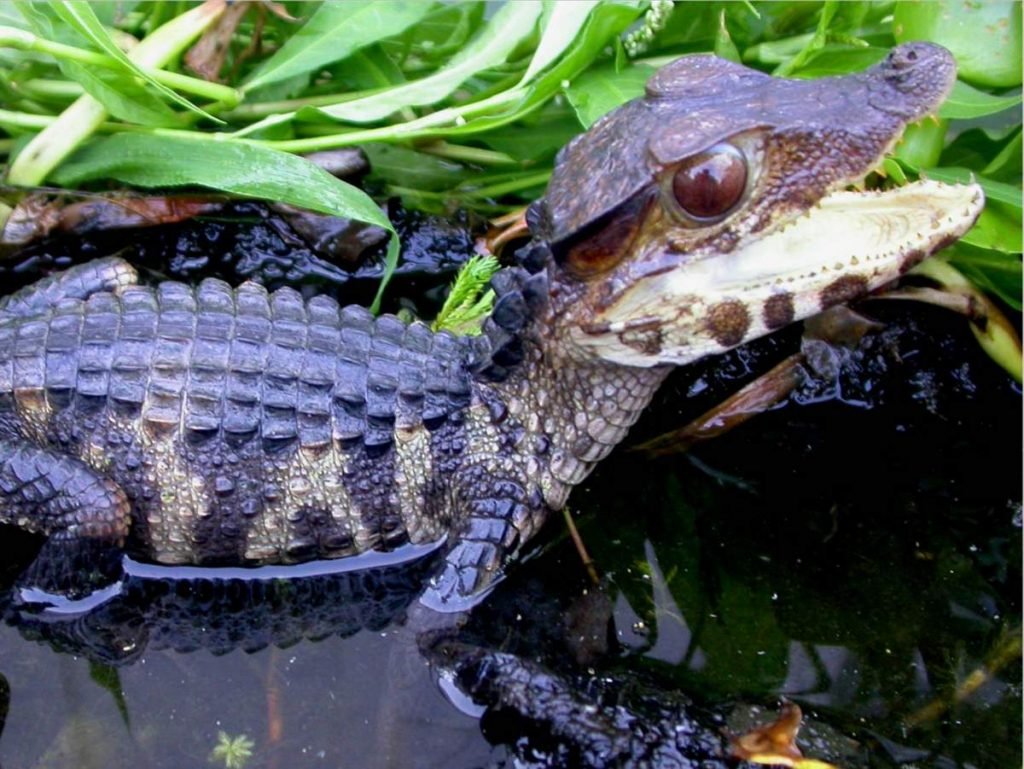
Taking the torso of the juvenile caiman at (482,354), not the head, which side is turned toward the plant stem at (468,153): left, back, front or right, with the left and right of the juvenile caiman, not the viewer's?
left

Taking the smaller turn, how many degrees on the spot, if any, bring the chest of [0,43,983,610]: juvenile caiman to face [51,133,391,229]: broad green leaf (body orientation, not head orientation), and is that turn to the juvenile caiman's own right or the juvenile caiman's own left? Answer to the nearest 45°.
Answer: approximately 135° to the juvenile caiman's own left

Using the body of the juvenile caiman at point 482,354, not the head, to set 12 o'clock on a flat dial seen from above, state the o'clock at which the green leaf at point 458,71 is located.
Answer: The green leaf is roughly at 9 o'clock from the juvenile caiman.

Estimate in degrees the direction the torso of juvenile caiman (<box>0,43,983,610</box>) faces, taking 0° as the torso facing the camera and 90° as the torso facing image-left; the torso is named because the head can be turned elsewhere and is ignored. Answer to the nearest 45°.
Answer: approximately 270°

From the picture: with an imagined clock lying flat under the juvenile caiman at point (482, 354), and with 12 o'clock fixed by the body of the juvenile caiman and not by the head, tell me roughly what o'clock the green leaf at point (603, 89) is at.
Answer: The green leaf is roughly at 10 o'clock from the juvenile caiman.

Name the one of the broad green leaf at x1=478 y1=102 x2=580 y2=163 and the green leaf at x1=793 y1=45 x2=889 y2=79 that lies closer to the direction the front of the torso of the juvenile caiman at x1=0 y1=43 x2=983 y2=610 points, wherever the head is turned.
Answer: the green leaf

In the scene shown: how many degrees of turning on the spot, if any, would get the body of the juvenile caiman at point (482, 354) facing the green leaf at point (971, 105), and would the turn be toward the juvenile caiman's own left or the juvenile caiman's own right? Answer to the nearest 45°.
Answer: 0° — it already faces it

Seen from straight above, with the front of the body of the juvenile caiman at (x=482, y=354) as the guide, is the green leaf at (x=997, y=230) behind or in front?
in front

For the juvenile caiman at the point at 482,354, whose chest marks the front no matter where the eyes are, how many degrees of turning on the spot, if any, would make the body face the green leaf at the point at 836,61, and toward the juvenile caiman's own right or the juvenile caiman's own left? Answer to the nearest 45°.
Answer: approximately 45° to the juvenile caiman's own left

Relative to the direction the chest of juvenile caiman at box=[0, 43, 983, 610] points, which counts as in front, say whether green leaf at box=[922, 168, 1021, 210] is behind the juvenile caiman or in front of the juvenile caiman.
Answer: in front

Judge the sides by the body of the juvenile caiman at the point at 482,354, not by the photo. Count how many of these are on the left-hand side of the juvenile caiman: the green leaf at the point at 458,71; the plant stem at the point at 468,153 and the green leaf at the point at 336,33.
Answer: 3

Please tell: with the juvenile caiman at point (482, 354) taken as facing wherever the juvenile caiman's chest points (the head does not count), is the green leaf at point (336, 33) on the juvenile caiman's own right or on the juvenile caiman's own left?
on the juvenile caiman's own left

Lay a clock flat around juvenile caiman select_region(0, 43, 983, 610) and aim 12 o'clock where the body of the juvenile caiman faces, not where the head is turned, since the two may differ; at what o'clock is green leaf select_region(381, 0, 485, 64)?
The green leaf is roughly at 9 o'clock from the juvenile caiman.
